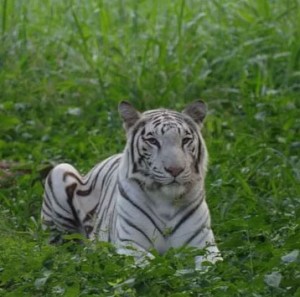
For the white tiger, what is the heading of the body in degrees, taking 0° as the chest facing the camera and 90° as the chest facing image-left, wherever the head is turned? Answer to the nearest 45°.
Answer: approximately 315°
